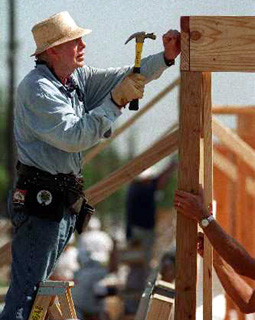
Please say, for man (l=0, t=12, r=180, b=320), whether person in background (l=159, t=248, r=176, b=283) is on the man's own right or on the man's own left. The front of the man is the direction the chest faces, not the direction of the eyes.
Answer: on the man's own left

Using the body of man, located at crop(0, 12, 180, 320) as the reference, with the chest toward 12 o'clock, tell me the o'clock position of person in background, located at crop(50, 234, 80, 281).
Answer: The person in background is roughly at 9 o'clock from the man.

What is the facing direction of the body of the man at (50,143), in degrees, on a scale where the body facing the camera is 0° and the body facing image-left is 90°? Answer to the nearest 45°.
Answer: approximately 270°

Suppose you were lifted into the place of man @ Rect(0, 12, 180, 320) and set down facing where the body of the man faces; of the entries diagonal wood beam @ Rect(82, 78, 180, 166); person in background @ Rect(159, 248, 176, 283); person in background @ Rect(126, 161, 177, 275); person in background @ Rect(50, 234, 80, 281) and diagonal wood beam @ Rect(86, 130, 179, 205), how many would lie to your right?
0

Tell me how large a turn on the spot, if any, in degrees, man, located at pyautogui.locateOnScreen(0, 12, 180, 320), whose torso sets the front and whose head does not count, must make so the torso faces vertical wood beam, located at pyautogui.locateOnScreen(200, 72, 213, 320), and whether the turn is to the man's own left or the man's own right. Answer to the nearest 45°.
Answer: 0° — they already face it

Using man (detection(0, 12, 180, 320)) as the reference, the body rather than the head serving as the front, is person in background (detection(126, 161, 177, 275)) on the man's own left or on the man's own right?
on the man's own left

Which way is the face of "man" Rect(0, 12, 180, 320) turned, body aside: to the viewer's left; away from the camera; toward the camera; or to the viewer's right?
to the viewer's right

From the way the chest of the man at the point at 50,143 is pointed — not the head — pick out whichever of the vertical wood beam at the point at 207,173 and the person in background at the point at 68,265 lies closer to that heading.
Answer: the vertical wood beam

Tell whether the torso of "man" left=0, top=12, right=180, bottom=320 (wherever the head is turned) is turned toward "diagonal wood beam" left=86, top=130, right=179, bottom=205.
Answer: no

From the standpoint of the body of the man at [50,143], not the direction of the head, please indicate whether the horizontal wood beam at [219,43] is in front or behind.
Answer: in front

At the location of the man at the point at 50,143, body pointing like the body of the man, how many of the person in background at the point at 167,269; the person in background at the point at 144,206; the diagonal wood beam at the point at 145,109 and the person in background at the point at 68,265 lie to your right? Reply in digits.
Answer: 0

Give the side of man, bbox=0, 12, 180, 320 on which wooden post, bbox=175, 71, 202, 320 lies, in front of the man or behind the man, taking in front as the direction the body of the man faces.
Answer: in front

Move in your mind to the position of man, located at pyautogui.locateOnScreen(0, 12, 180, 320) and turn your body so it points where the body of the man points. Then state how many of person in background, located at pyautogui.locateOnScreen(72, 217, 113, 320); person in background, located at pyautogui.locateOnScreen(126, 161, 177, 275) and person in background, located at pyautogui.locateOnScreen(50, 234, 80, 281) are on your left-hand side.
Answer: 3

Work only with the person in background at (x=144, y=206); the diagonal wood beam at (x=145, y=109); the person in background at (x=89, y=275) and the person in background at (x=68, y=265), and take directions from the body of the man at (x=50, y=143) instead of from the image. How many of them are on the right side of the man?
0

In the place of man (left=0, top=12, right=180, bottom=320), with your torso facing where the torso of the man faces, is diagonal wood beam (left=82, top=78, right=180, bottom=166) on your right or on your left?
on your left

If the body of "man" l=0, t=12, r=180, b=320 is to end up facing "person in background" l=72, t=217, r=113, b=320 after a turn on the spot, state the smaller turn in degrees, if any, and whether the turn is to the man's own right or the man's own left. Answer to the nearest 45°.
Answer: approximately 90° to the man's own left
